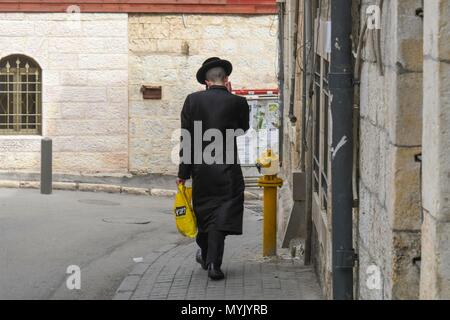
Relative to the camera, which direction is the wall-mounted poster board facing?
toward the camera

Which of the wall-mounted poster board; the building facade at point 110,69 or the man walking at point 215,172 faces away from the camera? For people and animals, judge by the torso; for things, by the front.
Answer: the man walking

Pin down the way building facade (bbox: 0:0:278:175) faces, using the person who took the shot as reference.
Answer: facing the viewer

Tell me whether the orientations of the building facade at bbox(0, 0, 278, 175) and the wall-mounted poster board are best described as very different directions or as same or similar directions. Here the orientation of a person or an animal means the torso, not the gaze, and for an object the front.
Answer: same or similar directions

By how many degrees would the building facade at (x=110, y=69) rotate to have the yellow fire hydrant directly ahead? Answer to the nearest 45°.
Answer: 0° — it already faces it

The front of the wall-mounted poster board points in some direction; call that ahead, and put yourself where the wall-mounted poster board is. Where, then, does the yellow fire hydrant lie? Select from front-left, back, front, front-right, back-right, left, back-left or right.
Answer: front

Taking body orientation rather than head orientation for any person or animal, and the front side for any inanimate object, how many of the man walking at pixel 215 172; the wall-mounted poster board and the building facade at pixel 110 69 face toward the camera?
2

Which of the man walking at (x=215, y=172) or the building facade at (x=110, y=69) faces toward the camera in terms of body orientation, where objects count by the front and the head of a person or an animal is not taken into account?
the building facade

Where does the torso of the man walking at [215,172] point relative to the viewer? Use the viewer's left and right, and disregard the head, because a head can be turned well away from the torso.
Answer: facing away from the viewer

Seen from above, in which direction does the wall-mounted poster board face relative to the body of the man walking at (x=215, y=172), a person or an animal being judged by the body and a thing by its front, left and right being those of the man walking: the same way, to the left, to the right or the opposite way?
the opposite way

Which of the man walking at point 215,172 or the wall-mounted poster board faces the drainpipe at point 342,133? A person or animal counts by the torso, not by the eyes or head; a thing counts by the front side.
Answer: the wall-mounted poster board

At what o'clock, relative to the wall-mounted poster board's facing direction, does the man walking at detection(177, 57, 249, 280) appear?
The man walking is roughly at 12 o'clock from the wall-mounted poster board.

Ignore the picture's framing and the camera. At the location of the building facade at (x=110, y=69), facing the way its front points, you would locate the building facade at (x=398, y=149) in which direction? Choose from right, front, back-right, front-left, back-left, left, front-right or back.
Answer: front

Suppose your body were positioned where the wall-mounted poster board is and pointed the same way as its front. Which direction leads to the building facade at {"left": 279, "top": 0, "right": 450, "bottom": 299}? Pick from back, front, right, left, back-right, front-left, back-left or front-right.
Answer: front

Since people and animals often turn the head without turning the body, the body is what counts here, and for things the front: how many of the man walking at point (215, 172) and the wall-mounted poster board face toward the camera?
1
